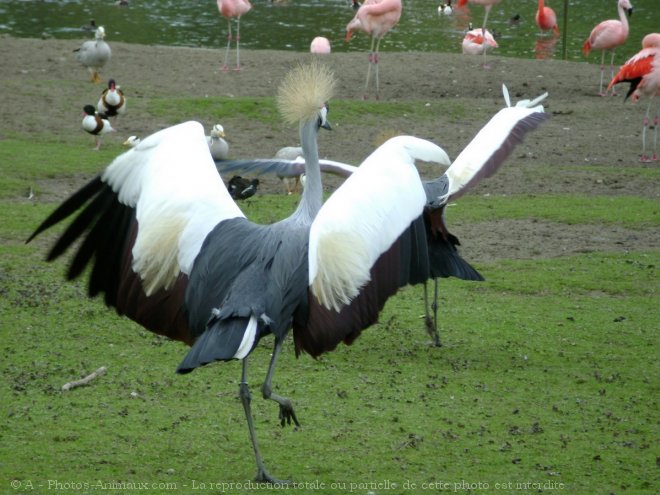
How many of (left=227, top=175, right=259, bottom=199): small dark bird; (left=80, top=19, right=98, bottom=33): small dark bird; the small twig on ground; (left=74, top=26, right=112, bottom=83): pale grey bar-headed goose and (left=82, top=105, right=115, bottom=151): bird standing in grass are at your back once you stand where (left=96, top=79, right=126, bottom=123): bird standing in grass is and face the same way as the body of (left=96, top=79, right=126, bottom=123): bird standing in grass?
2

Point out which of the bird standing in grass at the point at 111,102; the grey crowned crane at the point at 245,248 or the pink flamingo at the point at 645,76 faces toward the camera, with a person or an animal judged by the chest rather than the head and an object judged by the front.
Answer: the bird standing in grass

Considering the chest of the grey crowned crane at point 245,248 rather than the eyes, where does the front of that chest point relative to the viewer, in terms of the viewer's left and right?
facing away from the viewer and to the right of the viewer

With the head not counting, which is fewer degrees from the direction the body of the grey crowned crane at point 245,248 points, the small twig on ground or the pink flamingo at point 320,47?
the pink flamingo

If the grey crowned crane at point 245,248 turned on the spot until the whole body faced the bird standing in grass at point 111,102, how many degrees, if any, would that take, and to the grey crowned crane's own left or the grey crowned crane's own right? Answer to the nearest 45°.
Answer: approximately 45° to the grey crowned crane's own left

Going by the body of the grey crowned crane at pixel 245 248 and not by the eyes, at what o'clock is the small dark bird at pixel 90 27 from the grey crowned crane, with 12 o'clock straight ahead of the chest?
The small dark bird is roughly at 10 o'clock from the grey crowned crane.

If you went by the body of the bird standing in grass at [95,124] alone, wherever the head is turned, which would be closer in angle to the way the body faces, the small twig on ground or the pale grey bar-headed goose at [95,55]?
the small twig on ground

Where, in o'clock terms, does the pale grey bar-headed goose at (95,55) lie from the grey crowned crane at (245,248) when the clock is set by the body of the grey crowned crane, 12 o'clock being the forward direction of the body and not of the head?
The pale grey bar-headed goose is roughly at 10 o'clock from the grey crowned crane.
